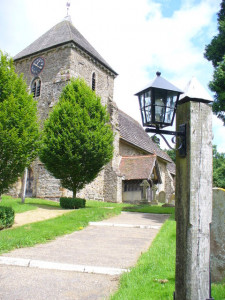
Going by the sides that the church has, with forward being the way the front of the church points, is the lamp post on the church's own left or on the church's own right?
on the church's own left

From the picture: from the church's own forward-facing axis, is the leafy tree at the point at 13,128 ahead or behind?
ahead

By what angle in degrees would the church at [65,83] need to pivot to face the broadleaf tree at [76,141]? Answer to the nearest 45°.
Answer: approximately 45° to its left

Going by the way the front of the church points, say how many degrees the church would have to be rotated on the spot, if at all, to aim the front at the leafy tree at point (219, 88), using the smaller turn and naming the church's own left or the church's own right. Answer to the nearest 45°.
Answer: approximately 90° to the church's own left

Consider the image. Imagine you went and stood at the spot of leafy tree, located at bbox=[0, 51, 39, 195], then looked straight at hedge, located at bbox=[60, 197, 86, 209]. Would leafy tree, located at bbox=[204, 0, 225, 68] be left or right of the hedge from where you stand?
right

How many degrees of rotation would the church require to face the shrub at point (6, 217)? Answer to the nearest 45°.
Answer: approximately 45° to its left

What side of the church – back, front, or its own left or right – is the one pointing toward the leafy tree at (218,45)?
left

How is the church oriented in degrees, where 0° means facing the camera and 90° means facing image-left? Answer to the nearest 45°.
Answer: approximately 45°

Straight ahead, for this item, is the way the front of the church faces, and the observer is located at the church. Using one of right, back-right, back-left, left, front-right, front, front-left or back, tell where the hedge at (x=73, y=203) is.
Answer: front-left
